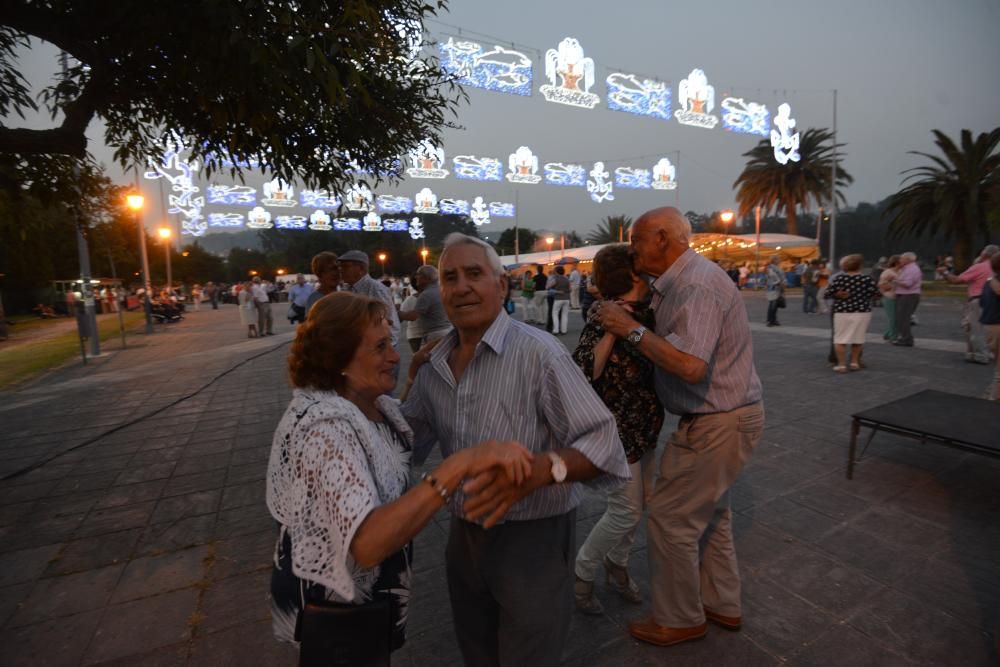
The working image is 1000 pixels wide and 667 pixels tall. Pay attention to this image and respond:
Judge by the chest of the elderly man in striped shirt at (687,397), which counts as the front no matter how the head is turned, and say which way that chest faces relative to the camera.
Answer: to the viewer's left

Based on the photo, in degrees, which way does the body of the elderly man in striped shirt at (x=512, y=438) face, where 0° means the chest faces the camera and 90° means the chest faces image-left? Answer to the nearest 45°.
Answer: approximately 45°

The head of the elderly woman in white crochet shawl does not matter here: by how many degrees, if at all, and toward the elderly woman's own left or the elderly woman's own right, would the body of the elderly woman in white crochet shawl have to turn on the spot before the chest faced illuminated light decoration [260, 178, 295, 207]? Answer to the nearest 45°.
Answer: approximately 90° to the elderly woman's own left

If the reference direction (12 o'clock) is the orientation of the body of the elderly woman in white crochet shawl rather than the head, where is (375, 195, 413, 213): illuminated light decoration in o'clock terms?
The illuminated light decoration is roughly at 9 o'clock from the elderly woman in white crochet shawl.

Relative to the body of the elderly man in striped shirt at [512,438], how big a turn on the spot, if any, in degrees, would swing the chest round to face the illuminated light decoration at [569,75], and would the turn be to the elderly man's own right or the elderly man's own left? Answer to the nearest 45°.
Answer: approximately 135° to the elderly man's own right

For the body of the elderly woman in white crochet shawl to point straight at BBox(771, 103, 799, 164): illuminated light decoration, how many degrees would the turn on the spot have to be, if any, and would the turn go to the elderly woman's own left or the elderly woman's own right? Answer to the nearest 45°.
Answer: approximately 45° to the elderly woman's own left

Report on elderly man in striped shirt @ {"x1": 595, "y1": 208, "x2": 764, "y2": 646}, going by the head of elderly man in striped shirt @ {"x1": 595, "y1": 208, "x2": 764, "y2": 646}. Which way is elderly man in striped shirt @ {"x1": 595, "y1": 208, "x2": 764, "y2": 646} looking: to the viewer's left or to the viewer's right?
to the viewer's left

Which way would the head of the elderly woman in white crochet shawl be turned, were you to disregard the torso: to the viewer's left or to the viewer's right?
to the viewer's right

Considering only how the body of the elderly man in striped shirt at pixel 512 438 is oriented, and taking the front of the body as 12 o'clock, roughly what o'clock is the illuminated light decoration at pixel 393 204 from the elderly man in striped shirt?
The illuminated light decoration is roughly at 4 o'clock from the elderly man in striped shirt.

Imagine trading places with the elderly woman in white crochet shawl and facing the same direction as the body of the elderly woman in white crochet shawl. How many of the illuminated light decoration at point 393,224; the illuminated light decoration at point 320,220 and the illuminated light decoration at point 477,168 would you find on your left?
3

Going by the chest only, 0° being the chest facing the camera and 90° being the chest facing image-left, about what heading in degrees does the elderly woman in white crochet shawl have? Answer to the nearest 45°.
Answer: approximately 270°

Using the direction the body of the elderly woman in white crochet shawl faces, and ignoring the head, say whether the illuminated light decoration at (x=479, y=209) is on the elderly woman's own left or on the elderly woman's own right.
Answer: on the elderly woman's own left
